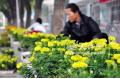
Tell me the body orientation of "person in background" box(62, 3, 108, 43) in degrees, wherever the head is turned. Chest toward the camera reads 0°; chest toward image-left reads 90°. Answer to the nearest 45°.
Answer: approximately 45°
